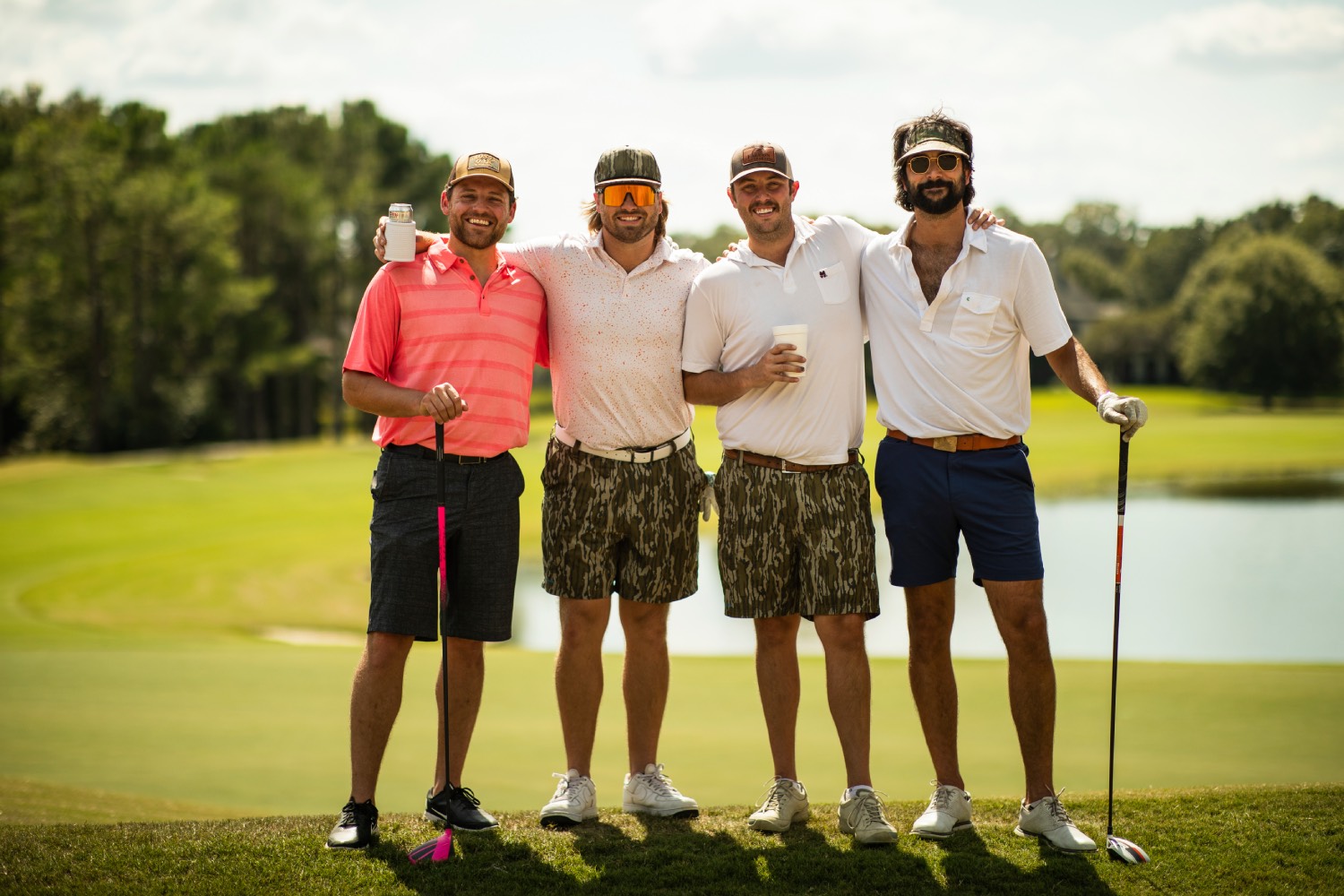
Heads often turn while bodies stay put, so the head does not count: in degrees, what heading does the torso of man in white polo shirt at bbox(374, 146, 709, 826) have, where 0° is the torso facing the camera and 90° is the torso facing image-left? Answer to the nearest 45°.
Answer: approximately 0°

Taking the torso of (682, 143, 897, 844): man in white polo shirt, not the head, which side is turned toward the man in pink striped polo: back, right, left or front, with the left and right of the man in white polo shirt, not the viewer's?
right

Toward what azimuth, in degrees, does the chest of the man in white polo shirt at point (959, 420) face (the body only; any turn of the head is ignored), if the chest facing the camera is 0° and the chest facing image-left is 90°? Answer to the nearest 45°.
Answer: approximately 0°

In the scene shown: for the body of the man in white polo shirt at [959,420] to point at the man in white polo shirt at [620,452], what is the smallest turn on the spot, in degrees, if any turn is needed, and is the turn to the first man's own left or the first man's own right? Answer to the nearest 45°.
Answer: approximately 90° to the first man's own right

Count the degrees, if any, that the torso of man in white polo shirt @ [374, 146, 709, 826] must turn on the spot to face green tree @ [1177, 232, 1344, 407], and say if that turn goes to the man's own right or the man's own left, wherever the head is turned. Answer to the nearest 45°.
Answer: approximately 135° to the man's own left

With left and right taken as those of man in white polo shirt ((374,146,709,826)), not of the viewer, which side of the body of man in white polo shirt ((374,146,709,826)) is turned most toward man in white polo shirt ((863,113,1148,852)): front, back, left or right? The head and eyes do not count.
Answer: left

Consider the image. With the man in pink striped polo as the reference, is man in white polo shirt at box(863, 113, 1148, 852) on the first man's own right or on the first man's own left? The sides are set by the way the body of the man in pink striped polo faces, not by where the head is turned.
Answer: on the first man's own left

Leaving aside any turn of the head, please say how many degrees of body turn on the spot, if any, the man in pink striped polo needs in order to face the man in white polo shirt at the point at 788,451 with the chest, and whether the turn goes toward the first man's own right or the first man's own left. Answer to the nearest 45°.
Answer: approximately 90° to the first man's own left

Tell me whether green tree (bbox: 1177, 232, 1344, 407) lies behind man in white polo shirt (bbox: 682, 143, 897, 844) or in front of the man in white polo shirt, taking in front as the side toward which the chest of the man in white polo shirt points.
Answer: behind

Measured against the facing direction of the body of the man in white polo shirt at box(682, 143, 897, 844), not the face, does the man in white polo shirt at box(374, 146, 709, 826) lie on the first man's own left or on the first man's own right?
on the first man's own right

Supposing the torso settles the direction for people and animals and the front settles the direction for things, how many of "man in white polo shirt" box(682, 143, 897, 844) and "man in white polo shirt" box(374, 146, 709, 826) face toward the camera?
2
